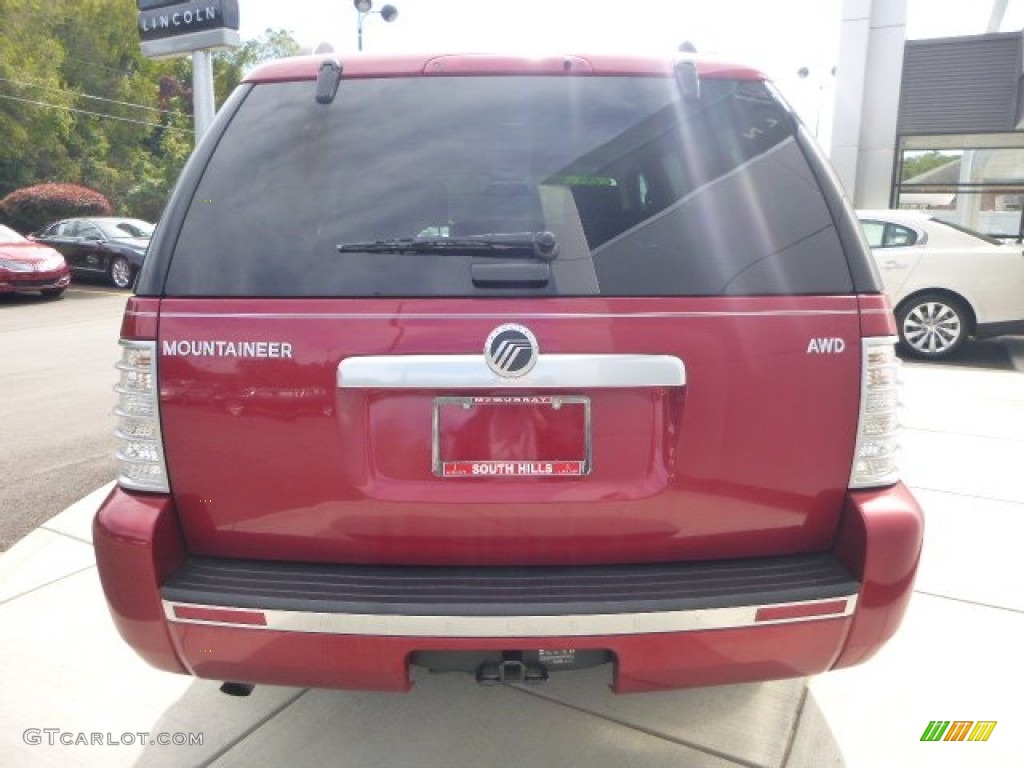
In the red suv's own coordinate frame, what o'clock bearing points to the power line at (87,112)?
The power line is roughly at 11 o'clock from the red suv.

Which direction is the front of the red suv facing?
away from the camera

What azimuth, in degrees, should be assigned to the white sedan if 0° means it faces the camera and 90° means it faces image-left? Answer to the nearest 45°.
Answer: approximately 90°

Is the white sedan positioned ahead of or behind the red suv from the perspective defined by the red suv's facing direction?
ahead

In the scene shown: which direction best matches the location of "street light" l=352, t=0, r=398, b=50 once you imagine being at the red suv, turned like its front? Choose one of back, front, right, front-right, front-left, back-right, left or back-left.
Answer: front

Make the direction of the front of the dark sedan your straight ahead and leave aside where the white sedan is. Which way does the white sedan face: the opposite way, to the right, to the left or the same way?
the opposite way

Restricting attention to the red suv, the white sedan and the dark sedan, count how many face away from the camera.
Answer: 1

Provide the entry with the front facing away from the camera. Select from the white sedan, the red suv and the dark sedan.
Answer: the red suv
